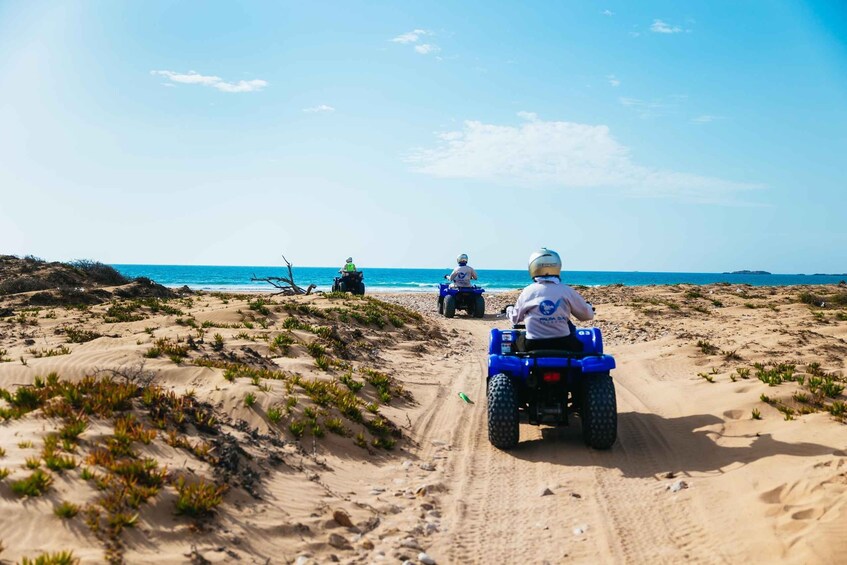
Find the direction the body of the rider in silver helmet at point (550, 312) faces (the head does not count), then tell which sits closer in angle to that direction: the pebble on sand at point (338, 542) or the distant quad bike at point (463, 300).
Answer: the distant quad bike

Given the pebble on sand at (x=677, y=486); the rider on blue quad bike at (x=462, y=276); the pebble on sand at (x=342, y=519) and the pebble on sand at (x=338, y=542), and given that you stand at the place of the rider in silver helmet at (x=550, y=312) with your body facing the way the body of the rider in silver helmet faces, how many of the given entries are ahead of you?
1

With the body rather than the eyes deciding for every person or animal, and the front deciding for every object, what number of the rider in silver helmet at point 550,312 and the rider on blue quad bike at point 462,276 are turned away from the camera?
2

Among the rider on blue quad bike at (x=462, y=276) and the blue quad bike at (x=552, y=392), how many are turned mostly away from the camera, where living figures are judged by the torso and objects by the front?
2

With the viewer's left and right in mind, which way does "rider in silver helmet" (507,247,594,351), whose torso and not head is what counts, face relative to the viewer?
facing away from the viewer

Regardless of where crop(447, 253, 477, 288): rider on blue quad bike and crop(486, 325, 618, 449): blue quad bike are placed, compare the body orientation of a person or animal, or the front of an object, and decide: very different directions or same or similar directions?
same or similar directions

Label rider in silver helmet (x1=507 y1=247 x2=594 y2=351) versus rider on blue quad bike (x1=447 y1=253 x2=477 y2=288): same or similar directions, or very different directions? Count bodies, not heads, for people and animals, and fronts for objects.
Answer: same or similar directions

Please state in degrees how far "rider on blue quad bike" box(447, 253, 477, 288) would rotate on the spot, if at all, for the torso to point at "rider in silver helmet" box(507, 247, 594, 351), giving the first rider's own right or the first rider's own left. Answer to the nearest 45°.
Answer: approximately 180°

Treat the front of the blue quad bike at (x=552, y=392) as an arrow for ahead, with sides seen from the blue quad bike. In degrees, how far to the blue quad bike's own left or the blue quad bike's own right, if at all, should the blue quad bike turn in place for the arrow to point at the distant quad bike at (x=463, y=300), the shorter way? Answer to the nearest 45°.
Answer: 0° — it already faces it

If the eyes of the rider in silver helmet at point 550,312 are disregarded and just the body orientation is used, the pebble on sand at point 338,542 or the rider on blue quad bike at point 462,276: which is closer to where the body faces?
the rider on blue quad bike

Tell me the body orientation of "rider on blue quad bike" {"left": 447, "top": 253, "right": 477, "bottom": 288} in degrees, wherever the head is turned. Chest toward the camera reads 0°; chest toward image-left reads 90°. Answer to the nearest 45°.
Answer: approximately 180°

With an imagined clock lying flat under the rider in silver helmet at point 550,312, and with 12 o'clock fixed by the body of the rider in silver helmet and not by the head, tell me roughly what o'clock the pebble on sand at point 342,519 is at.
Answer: The pebble on sand is roughly at 7 o'clock from the rider in silver helmet.

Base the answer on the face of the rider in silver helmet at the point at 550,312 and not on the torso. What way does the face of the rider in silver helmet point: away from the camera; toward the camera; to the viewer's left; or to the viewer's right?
away from the camera

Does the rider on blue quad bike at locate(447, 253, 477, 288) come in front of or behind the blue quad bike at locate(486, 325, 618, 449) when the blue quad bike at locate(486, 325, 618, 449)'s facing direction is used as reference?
in front

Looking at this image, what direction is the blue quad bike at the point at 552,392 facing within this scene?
away from the camera

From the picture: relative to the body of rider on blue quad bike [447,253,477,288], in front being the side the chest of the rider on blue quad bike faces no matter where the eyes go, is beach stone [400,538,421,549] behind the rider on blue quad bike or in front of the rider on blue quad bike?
behind

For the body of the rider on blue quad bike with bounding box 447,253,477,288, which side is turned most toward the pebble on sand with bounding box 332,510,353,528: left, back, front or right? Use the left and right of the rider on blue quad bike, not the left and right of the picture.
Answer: back
